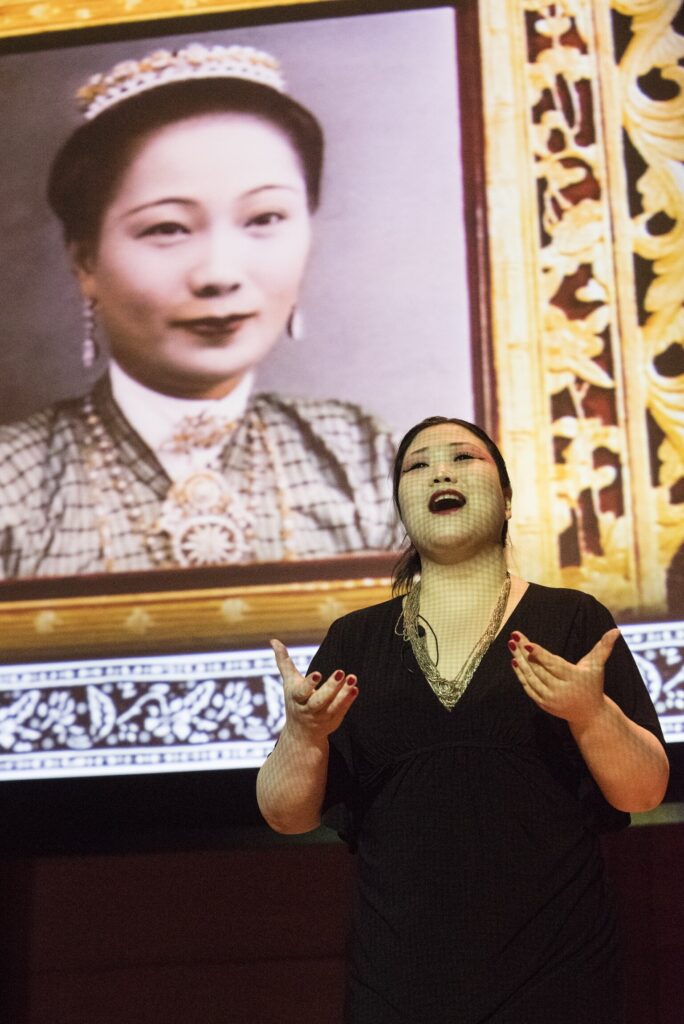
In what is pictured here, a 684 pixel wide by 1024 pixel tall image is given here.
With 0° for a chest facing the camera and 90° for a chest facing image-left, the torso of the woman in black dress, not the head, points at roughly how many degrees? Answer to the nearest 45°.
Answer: approximately 0°
